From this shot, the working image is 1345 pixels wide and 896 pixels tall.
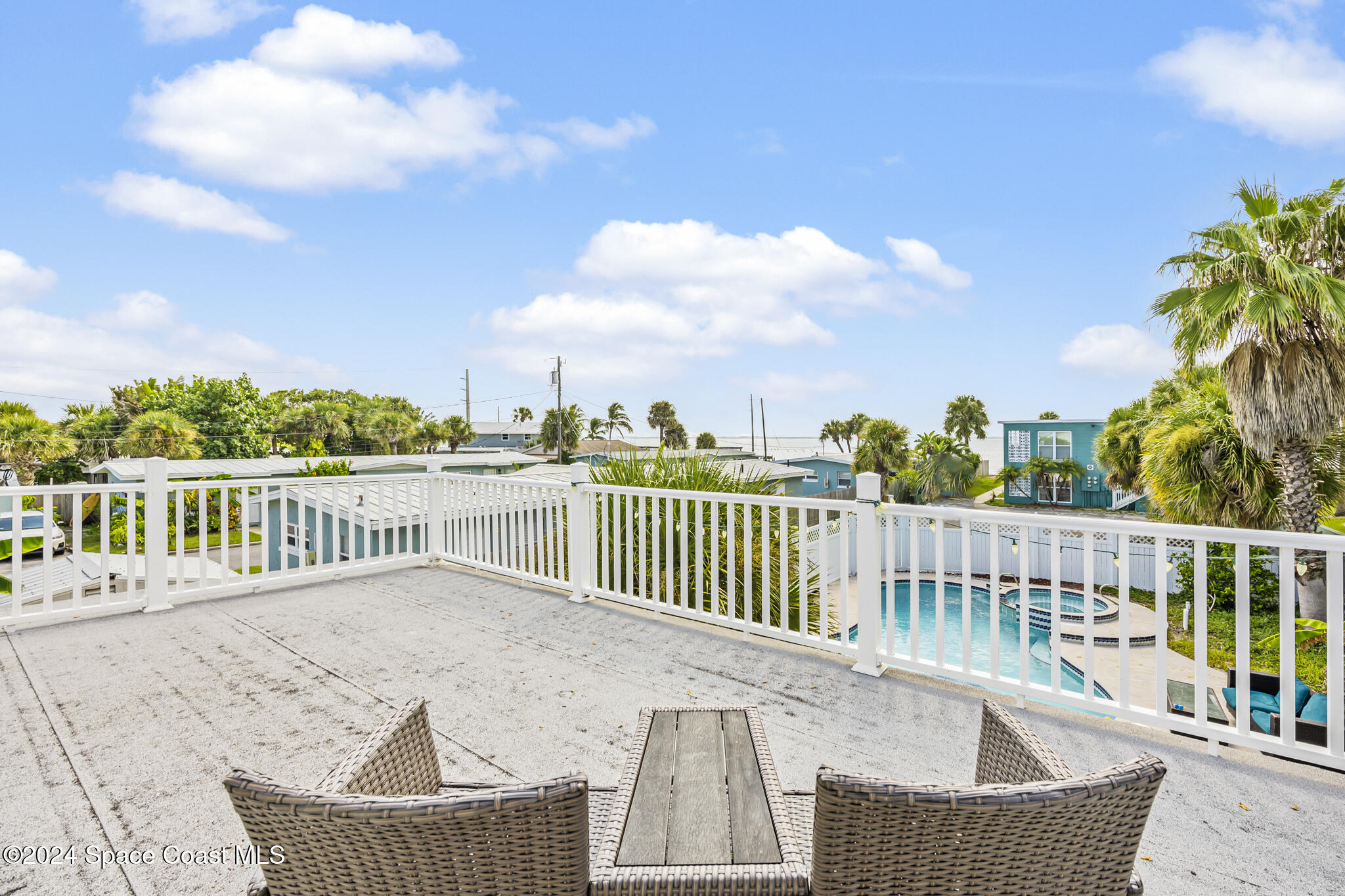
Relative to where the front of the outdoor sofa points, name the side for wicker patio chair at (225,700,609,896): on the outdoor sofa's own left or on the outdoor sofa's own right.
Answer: on the outdoor sofa's own left

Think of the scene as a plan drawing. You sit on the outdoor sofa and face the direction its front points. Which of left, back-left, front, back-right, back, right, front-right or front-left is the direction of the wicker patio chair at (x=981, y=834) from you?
left

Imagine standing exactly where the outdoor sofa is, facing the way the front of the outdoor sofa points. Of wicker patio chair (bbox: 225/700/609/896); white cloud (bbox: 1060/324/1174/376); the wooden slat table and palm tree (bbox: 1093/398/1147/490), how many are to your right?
2

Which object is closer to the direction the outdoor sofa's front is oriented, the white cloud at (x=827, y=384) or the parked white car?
the parked white car

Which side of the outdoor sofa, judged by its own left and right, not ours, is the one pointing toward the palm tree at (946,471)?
right

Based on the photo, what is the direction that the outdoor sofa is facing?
to the viewer's left

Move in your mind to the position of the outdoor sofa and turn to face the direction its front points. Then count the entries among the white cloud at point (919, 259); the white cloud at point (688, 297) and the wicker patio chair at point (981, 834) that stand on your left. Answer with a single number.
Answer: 1

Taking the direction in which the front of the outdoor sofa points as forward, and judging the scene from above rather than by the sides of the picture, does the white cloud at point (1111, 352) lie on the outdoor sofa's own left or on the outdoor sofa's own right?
on the outdoor sofa's own right

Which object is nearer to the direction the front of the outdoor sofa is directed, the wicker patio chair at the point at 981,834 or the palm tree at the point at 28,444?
the palm tree

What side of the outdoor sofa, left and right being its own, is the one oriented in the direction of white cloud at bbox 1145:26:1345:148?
right
